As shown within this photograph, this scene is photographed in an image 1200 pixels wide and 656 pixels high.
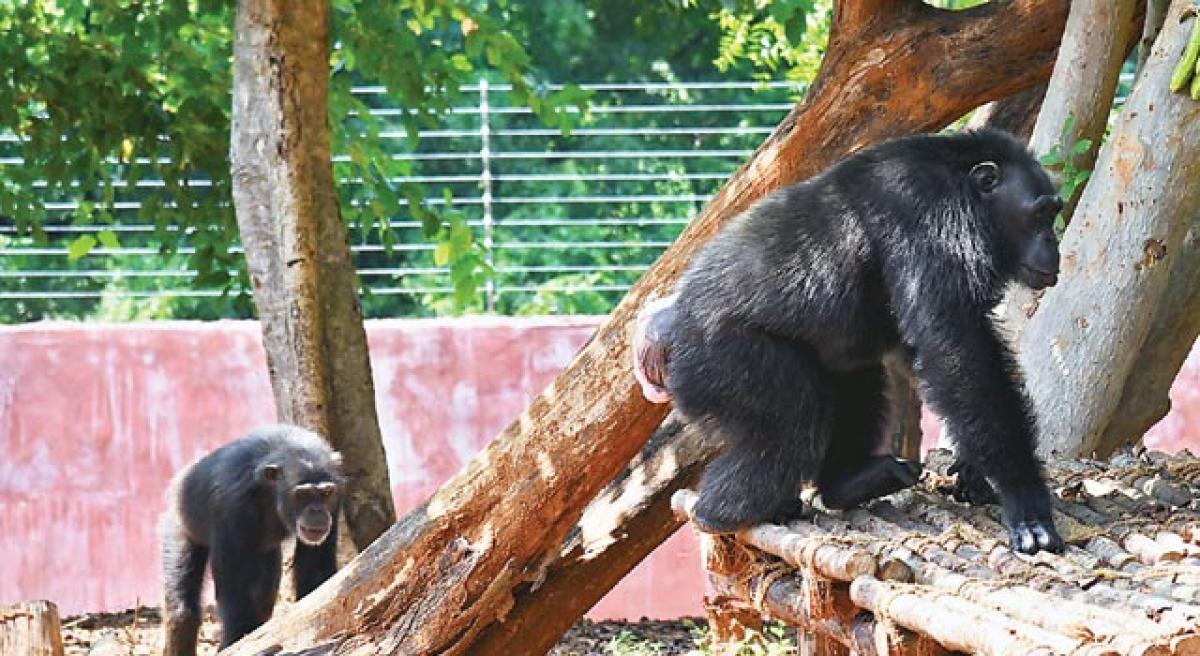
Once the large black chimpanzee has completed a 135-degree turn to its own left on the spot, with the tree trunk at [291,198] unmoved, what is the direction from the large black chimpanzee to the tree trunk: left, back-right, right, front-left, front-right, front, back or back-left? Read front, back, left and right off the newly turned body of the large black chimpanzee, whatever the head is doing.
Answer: front

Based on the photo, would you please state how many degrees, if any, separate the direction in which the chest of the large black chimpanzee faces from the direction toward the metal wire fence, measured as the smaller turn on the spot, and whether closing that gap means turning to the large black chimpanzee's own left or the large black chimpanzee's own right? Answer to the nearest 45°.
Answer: approximately 90° to the large black chimpanzee's own left

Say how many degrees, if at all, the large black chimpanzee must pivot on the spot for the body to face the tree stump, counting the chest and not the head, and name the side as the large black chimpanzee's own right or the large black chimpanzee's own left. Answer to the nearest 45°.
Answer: approximately 180°

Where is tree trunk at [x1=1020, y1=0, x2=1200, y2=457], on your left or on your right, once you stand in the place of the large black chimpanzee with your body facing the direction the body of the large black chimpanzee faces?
on your left

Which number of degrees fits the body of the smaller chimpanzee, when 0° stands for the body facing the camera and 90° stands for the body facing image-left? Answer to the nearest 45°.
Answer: approximately 315°

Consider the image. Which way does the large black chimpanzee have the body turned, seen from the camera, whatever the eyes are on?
to the viewer's right

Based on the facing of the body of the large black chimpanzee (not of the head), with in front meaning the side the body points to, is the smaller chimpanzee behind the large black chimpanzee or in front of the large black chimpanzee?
behind

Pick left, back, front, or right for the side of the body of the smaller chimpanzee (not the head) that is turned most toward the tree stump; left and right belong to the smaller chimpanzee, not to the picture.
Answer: right
